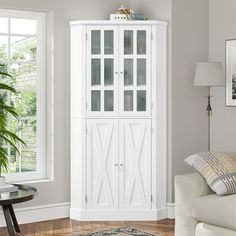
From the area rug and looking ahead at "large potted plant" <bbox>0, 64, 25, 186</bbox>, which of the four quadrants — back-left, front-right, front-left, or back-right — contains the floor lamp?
back-right

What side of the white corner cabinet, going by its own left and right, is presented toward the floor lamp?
left

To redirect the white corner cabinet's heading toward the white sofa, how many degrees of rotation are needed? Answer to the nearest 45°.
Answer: approximately 45° to its left

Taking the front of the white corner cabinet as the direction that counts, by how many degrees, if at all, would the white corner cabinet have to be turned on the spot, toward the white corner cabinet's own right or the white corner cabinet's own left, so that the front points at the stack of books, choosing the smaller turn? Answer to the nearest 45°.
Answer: approximately 45° to the white corner cabinet's own right

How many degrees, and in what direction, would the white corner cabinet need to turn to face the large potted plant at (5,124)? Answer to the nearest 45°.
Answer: approximately 45° to its right

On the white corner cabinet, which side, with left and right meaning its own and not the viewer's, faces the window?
right

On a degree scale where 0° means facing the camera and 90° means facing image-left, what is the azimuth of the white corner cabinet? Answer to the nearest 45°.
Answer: approximately 0°

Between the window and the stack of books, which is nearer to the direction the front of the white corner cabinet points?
the stack of books
